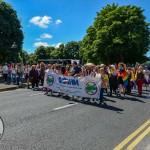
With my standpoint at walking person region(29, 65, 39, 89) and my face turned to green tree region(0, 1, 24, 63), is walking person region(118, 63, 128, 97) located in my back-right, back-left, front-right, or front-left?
back-right

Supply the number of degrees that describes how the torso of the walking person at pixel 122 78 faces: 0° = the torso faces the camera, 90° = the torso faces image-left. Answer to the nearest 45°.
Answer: approximately 45°

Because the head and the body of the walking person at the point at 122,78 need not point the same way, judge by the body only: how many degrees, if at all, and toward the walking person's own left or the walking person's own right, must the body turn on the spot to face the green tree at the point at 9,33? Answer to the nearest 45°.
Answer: approximately 90° to the walking person's own right

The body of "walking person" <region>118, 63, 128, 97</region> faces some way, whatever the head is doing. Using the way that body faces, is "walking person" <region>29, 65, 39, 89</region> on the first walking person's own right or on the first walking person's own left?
on the first walking person's own right

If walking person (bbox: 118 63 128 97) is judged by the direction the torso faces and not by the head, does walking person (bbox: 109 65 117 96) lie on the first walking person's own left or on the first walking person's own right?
on the first walking person's own right
